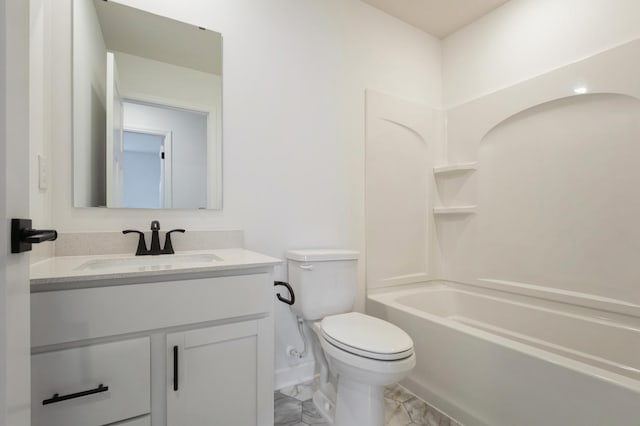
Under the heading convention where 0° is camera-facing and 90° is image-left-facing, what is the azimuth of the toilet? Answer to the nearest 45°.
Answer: approximately 315°

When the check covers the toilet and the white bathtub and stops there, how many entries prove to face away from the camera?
0

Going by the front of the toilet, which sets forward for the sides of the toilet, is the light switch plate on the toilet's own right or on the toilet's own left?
on the toilet's own right

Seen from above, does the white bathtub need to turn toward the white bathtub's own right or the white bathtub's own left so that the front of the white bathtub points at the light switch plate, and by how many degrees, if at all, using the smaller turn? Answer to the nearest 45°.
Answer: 0° — it already faces it

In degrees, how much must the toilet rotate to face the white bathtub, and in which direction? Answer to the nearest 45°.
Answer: approximately 45° to its left

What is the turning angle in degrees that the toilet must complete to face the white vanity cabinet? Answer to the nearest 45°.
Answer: approximately 90° to its right

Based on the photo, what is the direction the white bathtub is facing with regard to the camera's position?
facing the viewer and to the left of the viewer

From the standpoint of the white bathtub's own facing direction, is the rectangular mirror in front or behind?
in front
